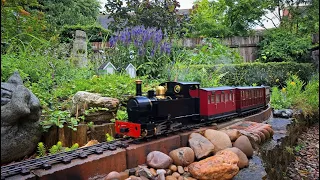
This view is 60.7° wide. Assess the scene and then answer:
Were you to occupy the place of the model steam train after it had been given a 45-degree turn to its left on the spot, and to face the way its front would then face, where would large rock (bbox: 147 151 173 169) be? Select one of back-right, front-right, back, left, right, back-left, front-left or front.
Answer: front

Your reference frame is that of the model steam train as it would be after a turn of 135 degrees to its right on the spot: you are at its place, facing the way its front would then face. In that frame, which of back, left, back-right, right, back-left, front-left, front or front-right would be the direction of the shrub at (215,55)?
front

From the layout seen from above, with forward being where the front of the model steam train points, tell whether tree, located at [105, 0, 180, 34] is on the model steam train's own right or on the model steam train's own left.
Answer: on the model steam train's own right

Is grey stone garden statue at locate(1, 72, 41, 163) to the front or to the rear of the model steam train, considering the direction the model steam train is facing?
to the front

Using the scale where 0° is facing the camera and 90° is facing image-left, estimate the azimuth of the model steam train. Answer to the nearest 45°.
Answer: approximately 45°

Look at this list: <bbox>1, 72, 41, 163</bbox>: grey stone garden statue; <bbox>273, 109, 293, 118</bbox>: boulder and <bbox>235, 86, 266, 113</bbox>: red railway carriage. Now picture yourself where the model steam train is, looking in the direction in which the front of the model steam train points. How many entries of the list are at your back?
2

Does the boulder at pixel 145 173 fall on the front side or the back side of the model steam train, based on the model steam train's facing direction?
on the front side

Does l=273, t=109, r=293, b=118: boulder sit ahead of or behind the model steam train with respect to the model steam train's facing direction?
behind

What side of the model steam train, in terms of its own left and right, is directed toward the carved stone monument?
right

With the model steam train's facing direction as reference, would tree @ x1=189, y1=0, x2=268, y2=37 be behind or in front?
behind

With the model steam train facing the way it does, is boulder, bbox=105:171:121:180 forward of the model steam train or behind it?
forward

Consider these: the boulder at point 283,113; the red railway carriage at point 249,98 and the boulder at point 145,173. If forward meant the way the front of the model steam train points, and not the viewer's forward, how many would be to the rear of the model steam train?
2

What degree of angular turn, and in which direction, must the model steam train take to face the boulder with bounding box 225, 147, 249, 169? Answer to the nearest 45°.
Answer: approximately 90° to its left
